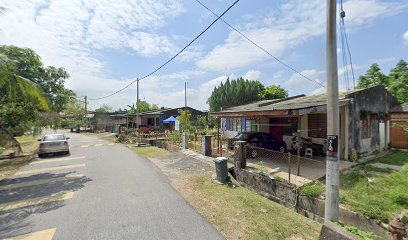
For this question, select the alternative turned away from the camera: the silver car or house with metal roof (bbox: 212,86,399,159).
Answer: the silver car

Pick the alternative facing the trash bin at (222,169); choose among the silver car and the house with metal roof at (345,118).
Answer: the house with metal roof

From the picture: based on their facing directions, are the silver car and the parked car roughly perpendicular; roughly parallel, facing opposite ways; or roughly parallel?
roughly perpendicular

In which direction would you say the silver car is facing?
away from the camera

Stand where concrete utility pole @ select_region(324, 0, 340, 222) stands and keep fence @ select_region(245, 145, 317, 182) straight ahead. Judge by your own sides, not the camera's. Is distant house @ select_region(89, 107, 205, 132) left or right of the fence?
left

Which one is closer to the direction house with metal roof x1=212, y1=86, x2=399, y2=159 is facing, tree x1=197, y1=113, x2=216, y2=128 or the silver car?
the silver car
